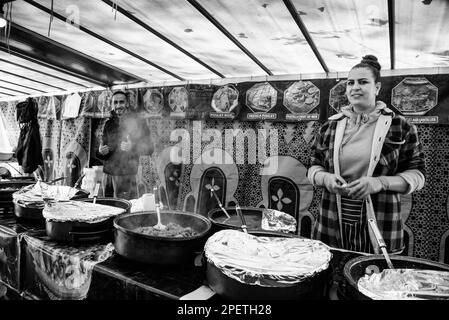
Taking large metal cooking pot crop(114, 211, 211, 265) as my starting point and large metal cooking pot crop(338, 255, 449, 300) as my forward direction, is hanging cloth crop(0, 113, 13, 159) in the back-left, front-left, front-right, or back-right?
back-left

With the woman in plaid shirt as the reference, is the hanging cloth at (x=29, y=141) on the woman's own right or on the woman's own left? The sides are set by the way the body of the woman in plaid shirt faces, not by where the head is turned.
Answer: on the woman's own right

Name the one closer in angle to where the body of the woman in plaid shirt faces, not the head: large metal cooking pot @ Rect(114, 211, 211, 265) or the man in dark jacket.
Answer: the large metal cooking pot

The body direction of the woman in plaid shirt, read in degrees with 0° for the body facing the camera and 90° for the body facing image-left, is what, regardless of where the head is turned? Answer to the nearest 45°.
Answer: approximately 45°

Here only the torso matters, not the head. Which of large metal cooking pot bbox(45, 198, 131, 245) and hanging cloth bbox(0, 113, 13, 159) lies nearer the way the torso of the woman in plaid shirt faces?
the large metal cooking pot

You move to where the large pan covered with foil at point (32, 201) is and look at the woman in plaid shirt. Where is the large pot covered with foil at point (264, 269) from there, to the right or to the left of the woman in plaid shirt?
right

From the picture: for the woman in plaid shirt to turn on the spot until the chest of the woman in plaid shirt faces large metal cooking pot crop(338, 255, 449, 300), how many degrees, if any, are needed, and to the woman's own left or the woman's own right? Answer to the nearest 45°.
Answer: approximately 45° to the woman's own left

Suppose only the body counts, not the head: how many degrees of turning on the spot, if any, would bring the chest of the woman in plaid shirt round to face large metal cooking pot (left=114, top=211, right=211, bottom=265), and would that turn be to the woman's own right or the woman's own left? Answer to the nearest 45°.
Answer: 0° — they already face it

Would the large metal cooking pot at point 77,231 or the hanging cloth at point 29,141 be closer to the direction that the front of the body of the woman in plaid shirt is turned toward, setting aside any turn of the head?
the large metal cooking pot
